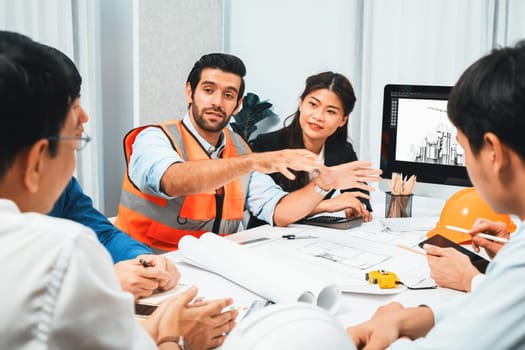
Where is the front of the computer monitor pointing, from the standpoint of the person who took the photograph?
facing the viewer and to the left of the viewer

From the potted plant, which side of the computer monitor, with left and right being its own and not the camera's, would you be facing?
right

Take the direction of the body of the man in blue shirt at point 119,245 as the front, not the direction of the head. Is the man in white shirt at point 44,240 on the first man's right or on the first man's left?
on the first man's right

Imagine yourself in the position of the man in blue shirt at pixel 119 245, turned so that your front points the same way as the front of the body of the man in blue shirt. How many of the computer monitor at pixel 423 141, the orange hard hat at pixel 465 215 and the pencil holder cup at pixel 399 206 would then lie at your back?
0

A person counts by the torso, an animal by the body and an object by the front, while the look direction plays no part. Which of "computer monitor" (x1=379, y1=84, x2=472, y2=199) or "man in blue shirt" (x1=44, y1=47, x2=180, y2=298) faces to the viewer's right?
the man in blue shirt

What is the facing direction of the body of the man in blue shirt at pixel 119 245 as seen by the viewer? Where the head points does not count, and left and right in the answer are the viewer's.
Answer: facing to the right of the viewer

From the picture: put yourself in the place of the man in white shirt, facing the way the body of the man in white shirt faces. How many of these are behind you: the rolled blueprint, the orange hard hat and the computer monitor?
0

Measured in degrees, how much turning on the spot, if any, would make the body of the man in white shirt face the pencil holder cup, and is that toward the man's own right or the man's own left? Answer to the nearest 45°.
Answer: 0° — they already face it

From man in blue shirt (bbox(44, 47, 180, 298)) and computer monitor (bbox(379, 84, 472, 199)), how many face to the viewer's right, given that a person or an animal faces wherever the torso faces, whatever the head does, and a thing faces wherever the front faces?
1

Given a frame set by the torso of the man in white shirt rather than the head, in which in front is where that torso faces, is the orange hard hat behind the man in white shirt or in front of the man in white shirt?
in front

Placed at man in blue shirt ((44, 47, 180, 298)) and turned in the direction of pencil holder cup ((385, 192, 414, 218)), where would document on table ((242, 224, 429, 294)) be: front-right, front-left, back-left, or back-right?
front-right
